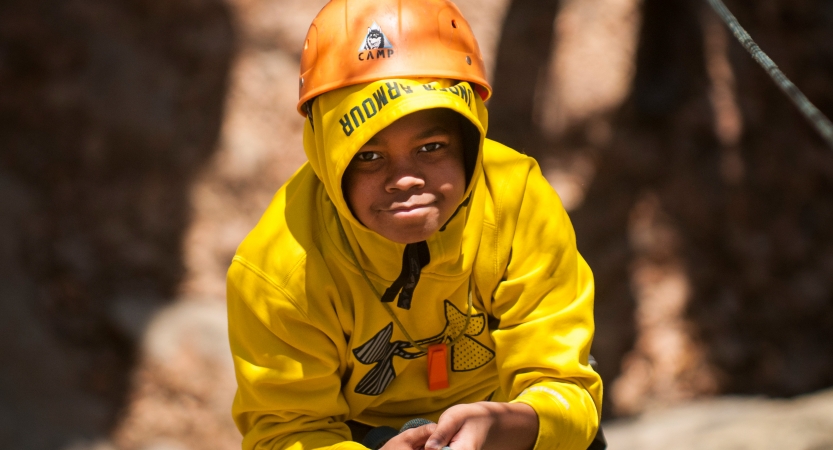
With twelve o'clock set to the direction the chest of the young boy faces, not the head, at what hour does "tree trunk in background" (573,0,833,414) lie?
The tree trunk in background is roughly at 7 o'clock from the young boy.

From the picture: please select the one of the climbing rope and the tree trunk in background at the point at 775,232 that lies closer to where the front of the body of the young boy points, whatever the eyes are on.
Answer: the climbing rope

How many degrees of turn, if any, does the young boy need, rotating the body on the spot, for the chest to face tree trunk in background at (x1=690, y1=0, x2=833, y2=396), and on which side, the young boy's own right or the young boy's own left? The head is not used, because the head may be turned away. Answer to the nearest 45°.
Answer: approximately 135° to the young boy's own left

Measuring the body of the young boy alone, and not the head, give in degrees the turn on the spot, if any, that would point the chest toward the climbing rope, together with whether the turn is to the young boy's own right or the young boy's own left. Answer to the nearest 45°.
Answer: approximately 45° to the young boy's own left

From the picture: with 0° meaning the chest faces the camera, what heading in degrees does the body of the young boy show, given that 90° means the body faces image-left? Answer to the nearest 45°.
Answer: approximately 0°

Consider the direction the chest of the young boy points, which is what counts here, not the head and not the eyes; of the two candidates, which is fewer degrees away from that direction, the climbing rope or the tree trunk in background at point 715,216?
the climbing rope
